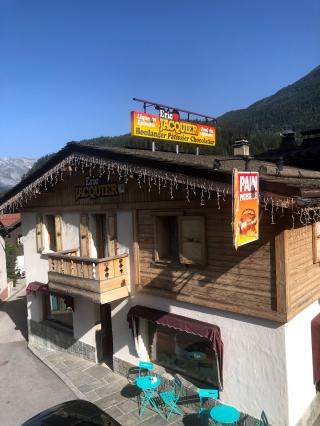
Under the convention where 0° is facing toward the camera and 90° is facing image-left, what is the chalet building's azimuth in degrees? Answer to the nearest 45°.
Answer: approximately 45°

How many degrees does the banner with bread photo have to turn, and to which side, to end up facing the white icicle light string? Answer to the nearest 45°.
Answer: approximately 180°

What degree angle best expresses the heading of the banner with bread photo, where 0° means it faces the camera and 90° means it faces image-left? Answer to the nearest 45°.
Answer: approximately 315°

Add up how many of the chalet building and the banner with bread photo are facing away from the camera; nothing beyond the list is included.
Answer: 0

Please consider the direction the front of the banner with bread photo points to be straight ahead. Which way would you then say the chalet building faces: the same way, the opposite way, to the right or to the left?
to the right
